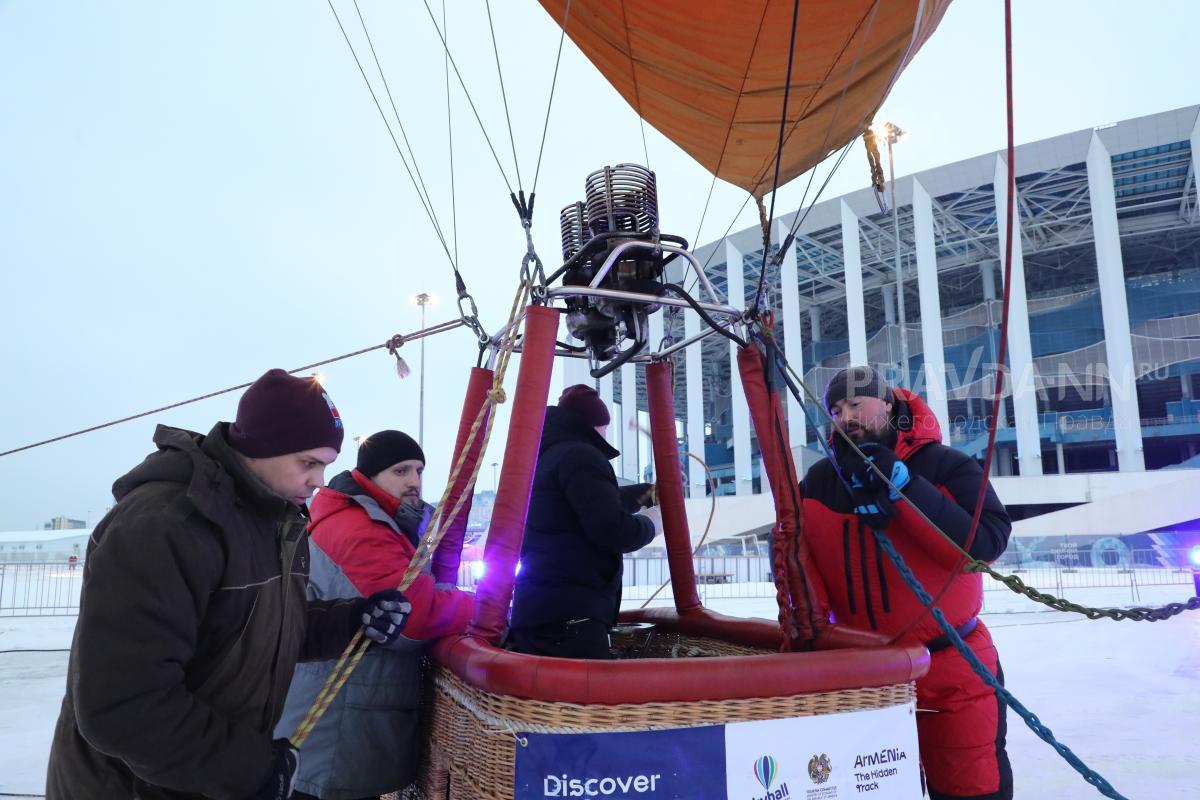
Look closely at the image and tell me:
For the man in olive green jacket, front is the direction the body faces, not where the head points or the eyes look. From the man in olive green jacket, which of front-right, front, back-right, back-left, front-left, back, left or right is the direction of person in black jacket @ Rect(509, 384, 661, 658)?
front-left

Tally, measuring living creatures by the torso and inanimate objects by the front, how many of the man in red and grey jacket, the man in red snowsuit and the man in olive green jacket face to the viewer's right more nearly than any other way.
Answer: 2

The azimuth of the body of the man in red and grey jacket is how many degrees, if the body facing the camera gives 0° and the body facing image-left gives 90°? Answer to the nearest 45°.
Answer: approximately 270°

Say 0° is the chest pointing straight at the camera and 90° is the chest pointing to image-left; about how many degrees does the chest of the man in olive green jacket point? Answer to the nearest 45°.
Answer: approximately 270°

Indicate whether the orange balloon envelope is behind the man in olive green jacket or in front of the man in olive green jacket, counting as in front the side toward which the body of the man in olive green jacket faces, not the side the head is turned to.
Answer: in front

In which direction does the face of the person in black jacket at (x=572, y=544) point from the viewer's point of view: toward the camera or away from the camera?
away from the camera

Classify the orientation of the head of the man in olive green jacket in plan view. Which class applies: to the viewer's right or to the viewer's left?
to the viewer's right

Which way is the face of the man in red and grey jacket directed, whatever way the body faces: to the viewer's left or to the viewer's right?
to the viewer's right
